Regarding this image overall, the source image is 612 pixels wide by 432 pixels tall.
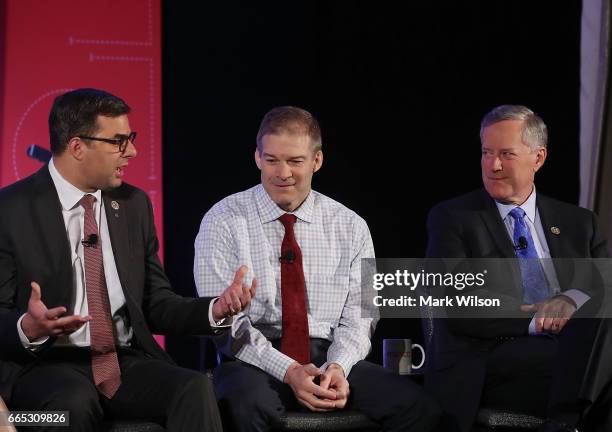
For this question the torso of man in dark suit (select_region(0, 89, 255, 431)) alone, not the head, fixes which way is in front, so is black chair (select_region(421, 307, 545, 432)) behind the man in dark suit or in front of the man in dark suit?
in front

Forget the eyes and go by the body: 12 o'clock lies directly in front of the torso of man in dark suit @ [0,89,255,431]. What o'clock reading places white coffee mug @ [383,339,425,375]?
The white coffee mug is roughly at 10 o'clock from the man in dark suit.

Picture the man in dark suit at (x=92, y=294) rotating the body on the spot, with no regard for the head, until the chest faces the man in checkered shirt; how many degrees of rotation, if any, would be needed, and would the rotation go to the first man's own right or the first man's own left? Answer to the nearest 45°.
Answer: approximately 45° to the first man's own left

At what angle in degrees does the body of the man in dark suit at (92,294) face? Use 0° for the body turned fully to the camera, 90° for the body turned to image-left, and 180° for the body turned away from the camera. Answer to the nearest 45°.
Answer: approximately 315°

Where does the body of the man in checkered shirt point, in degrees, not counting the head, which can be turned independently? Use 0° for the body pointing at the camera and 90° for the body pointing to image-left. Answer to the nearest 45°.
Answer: approximately 0°

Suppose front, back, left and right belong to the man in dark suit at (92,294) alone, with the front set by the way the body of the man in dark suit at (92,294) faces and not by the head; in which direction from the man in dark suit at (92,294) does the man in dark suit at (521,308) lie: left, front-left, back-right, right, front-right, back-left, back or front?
front-left

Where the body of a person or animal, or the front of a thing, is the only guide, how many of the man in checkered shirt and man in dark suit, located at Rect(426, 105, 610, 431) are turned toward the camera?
2

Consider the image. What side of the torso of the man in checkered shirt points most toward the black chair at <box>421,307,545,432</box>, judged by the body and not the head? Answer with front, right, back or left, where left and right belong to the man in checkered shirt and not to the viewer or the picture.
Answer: left
